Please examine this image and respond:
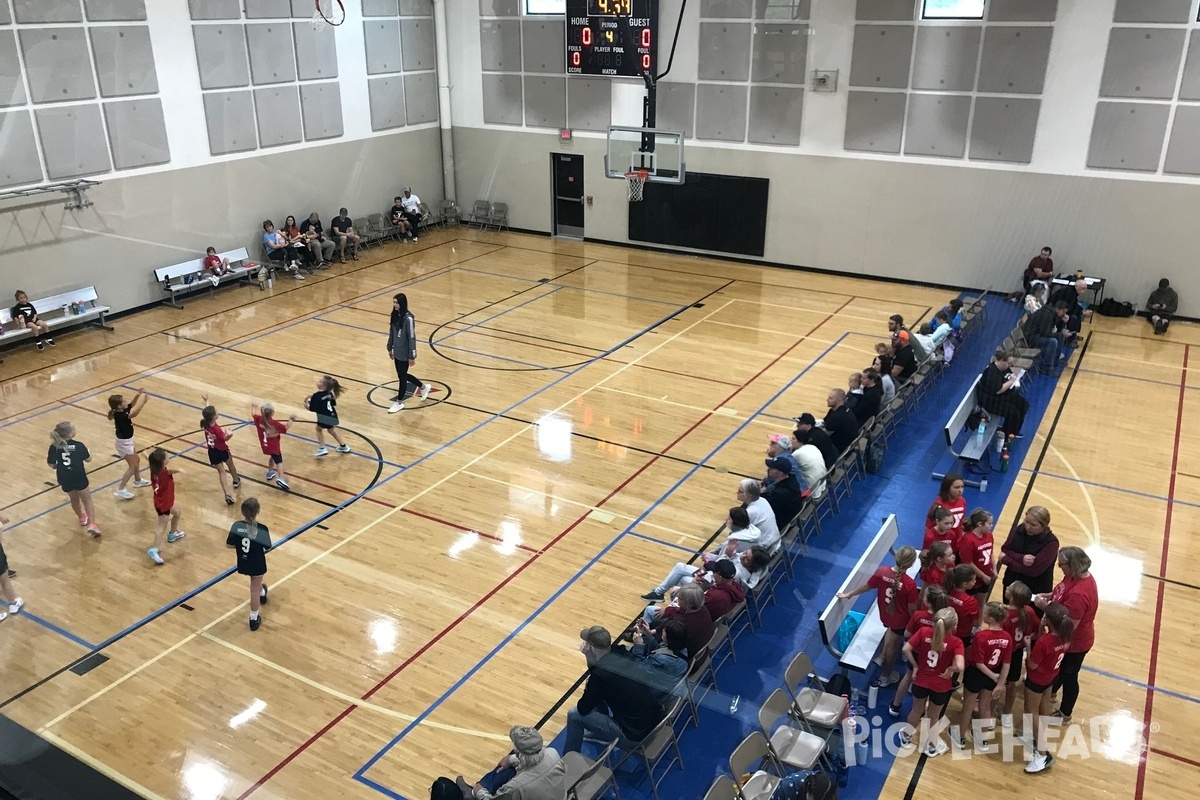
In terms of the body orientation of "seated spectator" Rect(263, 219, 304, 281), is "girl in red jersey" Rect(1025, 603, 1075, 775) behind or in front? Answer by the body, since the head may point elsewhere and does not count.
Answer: in front

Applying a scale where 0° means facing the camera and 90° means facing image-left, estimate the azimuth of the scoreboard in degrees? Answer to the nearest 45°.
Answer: approximately 0°

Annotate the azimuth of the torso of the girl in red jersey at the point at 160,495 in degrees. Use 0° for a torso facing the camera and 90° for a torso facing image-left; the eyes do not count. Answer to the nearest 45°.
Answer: approximately 225°

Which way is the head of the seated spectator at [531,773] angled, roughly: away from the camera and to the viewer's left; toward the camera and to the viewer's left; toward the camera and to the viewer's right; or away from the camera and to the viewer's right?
away from the camera and to the viewer's left

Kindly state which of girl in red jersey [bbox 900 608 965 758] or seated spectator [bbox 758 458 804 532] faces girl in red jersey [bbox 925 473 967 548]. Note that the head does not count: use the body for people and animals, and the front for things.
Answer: girl in red jersey [bbox 900 608 965 758]

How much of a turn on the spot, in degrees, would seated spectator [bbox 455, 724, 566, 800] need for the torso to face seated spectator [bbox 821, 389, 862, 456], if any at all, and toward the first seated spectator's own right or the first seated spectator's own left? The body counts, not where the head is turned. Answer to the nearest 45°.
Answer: approximately 90° to the first seated spectator's own right

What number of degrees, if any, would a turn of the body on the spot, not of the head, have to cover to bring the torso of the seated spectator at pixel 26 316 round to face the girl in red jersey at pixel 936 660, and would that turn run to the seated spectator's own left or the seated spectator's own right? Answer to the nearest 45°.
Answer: approximately 45° to the seated spectator's own right

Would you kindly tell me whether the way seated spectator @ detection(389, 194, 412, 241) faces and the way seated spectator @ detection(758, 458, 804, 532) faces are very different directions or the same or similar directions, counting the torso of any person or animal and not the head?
very different directions

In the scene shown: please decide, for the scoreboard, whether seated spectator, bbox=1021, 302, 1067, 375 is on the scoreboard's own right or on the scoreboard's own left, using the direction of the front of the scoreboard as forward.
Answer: on the scoreboard's own left

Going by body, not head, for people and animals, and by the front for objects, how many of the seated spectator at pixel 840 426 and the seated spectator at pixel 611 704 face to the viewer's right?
0

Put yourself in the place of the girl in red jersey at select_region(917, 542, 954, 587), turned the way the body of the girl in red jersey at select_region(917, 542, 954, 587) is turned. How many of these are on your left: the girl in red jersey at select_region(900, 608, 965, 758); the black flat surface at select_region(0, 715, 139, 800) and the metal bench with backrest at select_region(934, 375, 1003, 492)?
1

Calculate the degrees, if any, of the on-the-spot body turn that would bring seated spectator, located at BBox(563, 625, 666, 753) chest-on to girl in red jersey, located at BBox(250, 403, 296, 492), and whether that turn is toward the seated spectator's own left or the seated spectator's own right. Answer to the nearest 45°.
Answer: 0° — they already face them

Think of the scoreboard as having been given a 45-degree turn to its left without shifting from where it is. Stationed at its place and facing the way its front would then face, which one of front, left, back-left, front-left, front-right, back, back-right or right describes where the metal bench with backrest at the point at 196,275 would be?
back-right

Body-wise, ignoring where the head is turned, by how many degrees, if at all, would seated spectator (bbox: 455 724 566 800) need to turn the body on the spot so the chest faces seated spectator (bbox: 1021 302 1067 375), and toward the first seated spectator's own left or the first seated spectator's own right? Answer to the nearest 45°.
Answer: approximately 90° to the first seated spectator's own right

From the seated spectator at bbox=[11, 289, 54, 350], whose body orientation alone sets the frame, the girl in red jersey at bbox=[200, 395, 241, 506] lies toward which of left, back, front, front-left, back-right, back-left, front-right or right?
front-right

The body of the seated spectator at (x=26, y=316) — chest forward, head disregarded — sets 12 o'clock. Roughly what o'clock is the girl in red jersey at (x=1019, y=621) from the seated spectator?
The girl in red jersey is roughly at 1 o'clock from the seated spectator.

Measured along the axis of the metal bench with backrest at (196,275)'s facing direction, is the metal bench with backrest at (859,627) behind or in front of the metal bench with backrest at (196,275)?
in front

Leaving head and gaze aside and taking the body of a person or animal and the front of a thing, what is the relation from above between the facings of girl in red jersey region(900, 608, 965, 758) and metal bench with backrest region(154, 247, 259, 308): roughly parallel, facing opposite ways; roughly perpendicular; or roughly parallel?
roughly perpendicular

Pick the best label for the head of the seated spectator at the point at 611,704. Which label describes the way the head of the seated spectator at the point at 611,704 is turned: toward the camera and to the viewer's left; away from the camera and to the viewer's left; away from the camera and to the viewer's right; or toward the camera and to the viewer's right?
away from the camera and to the viewer's left

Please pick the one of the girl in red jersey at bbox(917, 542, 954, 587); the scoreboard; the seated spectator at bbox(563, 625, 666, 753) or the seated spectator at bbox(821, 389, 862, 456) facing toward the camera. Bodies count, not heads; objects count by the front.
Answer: the scoreboard
